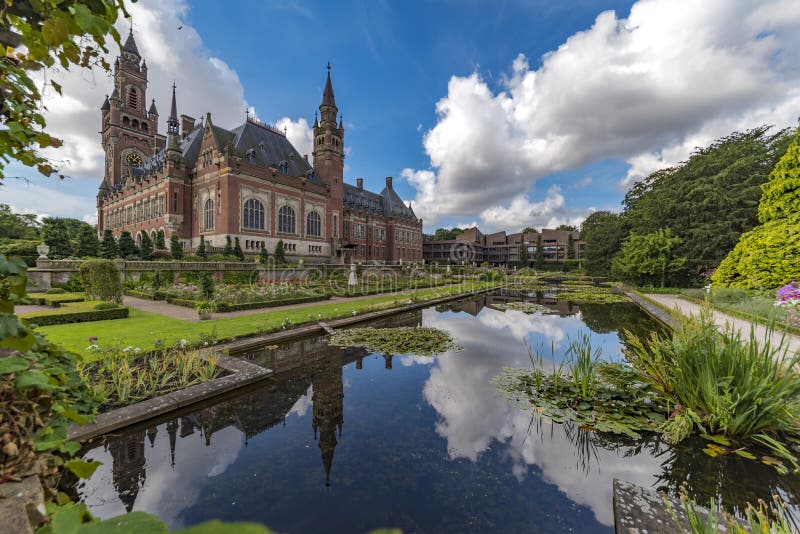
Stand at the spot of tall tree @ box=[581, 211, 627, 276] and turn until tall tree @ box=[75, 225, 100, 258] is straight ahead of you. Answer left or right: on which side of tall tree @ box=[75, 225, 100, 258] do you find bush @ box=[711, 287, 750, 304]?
left

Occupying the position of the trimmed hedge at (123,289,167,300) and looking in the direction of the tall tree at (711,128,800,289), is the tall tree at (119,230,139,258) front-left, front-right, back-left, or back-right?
back-left

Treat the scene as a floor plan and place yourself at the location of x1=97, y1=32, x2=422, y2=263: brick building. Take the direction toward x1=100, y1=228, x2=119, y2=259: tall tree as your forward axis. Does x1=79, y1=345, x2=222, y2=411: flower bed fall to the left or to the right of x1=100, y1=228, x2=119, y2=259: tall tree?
left

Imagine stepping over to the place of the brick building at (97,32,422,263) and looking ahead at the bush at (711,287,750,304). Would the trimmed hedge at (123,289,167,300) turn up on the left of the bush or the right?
right
